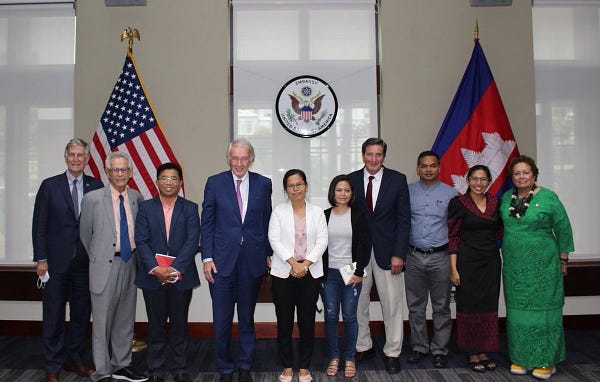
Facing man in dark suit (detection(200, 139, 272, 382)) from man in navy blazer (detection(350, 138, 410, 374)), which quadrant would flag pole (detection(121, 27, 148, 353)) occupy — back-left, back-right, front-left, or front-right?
front-right

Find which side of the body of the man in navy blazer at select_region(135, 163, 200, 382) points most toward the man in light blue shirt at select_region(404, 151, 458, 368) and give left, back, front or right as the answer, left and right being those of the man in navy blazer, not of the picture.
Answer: left

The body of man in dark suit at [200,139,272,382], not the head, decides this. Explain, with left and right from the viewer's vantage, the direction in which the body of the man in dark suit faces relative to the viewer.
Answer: facing the viewer

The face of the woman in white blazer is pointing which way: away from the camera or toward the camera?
toward the camera

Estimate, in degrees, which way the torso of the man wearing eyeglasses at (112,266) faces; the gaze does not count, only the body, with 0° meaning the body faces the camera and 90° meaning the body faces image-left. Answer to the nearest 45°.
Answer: approximately 315°

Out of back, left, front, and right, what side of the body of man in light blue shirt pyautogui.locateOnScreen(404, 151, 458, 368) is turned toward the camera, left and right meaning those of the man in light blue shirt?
front

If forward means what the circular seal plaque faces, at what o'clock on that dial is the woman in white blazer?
The woman in white blazer is roughly at 12 o'clock from the circular seal plaque.

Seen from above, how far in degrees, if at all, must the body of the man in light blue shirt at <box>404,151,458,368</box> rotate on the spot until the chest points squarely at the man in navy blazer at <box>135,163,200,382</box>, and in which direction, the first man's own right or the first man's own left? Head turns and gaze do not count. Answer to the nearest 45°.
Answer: approximately 45° to the first man's own right

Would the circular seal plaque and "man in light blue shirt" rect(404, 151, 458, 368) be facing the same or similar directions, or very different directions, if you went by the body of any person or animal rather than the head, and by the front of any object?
same or similar directions

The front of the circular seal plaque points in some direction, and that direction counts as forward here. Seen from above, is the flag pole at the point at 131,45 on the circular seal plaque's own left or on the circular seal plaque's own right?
on the circular seal plaque's own right

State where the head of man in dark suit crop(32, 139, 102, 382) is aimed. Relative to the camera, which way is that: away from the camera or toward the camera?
toward the camera

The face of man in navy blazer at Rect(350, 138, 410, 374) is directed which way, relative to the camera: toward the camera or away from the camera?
toward the camera
